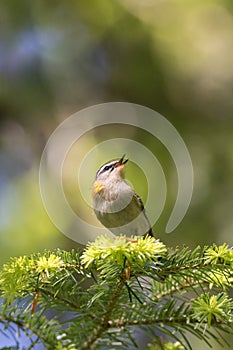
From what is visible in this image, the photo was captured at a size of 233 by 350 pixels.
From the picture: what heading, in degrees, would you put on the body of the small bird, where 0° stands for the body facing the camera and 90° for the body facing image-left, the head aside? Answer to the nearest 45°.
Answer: approximately 45°
